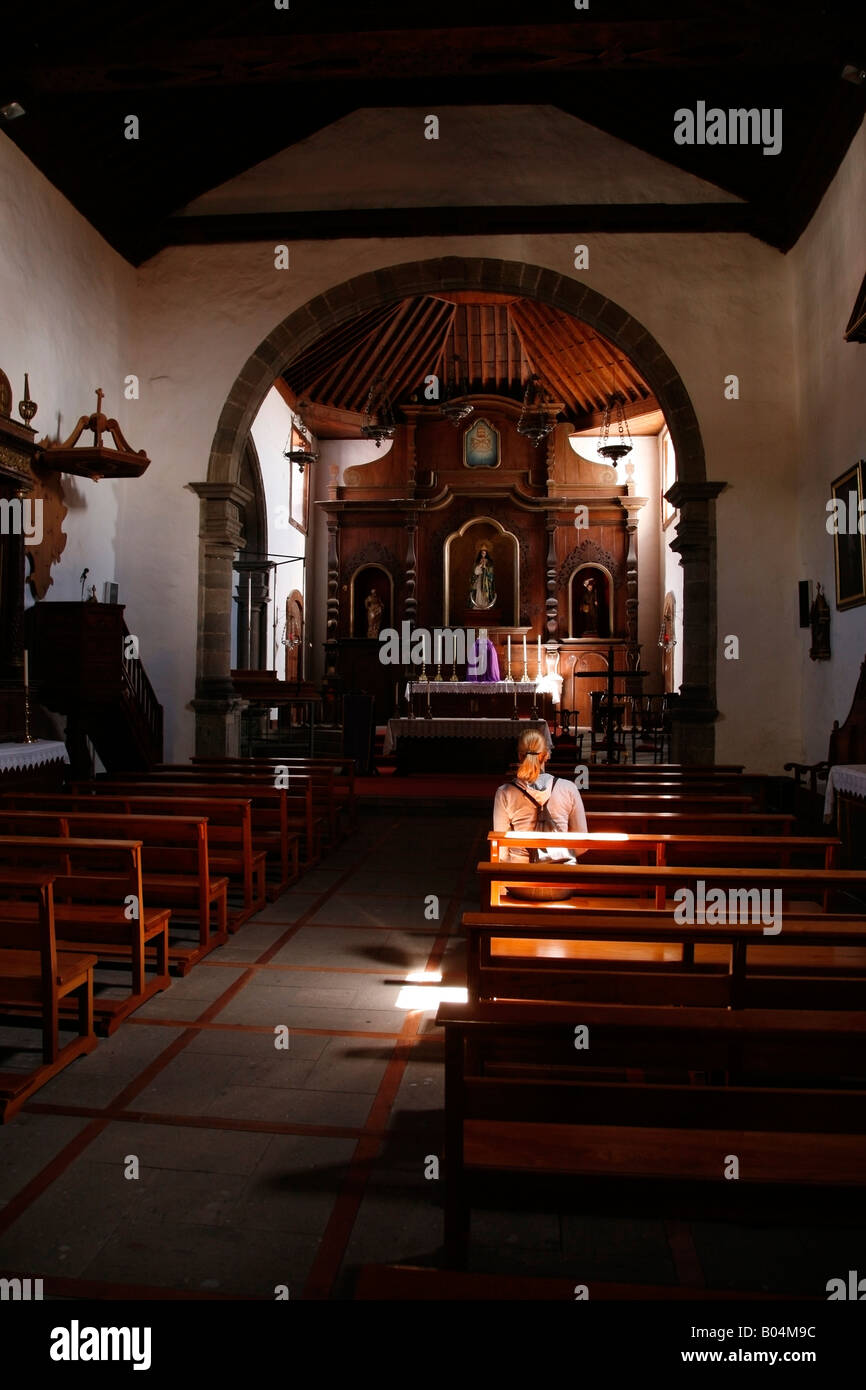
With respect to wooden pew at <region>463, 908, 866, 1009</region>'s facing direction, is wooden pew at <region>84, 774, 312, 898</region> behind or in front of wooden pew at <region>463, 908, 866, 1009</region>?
in front

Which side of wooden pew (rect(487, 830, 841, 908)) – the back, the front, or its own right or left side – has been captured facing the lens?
back

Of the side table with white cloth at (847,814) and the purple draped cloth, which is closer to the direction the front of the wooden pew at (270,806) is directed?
the purple draped cloth

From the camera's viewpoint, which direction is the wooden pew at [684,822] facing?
away from the camera

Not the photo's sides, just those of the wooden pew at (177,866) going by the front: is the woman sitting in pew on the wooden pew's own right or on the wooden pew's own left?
on the wooden pew's own right

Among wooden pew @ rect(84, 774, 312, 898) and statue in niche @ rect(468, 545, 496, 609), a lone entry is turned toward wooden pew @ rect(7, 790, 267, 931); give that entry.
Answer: the statue in niche

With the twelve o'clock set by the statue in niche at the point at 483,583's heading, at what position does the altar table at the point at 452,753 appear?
The altar table is roughly at 12 o'clock from the statue in niche.

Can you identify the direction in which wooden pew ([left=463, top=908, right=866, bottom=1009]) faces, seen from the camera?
facing away from the viewer

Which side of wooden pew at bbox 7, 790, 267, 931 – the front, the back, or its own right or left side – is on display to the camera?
back

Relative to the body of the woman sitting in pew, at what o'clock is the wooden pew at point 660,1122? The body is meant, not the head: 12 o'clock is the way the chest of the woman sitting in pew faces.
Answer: The wooden pew is roughly at 6 o'clock from the woman sitting in pew.

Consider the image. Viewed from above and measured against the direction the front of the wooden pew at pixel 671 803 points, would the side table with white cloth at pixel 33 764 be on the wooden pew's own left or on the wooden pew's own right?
on the wooden pew's own left

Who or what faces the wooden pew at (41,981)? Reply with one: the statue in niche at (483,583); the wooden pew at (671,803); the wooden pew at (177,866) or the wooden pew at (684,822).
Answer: the statue in niche

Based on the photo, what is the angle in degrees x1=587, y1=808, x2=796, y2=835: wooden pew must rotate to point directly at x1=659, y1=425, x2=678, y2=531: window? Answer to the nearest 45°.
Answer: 0° — it already faces it

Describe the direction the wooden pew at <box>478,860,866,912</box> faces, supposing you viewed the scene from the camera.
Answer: facing away from the viewer

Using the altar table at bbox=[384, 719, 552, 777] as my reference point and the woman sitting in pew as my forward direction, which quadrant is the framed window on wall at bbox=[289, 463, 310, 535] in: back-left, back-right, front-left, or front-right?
back-right

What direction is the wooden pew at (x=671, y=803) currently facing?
away from the camera

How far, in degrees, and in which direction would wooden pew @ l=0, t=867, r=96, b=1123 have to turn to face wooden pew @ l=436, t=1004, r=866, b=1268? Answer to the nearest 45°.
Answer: approximately 90° to its right
